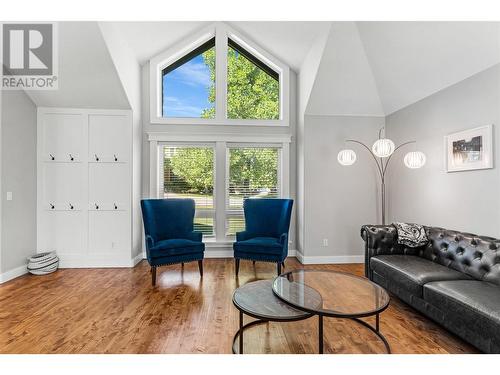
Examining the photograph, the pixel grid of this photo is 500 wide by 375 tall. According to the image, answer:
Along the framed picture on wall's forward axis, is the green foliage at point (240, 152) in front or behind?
in front

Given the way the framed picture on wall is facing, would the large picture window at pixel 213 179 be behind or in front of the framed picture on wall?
in front

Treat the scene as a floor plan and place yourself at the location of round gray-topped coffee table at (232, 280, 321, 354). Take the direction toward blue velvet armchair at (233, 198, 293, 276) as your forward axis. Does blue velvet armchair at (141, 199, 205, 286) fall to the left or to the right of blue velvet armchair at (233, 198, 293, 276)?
left

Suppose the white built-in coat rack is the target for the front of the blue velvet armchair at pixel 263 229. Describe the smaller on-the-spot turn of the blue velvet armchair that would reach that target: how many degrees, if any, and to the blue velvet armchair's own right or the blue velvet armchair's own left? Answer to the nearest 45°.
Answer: approximately 45° to the blue velvet armchair's own right

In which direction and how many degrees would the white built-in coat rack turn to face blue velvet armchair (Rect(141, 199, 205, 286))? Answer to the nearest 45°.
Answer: approximately 45° to its left

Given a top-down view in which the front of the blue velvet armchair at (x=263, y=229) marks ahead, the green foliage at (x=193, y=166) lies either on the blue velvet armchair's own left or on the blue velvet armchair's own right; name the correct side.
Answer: on the blue velvet armchair's own right

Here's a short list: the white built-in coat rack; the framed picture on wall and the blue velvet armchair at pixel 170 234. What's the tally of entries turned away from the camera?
0

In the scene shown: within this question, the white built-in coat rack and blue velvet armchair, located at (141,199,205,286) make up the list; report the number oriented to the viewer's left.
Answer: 0

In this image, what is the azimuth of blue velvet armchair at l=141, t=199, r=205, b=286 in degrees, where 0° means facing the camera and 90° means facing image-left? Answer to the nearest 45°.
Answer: approximately 315°

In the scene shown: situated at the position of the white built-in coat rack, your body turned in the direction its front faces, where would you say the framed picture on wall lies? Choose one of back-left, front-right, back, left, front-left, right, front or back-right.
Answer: front-left

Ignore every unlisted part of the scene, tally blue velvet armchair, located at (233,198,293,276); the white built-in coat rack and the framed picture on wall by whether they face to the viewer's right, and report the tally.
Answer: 0

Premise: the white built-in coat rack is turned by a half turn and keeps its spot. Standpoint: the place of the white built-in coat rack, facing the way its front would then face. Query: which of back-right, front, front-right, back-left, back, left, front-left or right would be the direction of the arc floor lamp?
back-right

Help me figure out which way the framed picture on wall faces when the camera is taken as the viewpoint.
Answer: facing the viewer and to the left of the viewer

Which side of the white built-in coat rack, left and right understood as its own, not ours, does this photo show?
front
